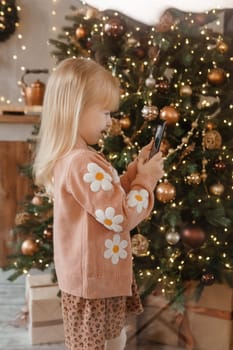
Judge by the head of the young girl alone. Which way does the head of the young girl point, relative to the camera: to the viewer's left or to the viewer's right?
to the viewer's right

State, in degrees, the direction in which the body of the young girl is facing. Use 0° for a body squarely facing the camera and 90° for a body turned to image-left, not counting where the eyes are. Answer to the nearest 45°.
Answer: approximately 270°
